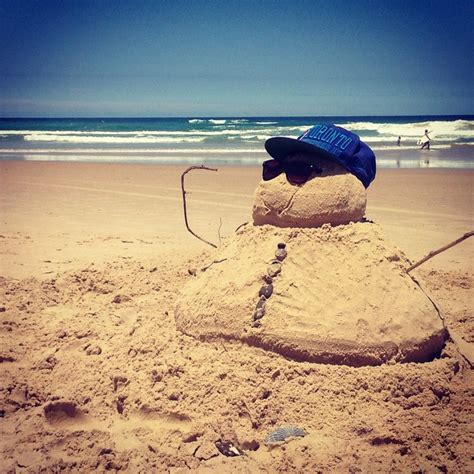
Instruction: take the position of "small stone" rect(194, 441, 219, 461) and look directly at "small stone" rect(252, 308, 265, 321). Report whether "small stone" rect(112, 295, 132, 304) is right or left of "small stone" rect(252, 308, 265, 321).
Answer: left

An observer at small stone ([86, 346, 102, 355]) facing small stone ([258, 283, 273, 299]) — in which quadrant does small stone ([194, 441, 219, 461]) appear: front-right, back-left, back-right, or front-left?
front-right

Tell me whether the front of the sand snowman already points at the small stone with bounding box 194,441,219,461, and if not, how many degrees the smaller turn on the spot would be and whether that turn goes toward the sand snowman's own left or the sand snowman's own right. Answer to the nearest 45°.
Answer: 0° — it already faces it

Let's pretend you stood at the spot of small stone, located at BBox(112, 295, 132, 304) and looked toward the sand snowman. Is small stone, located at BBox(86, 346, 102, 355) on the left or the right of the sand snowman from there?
right

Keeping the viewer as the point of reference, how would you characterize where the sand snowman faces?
facing the viewer and to the left of the viewer

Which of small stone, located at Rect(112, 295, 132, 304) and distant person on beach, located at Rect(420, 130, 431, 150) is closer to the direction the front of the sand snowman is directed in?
the small stone

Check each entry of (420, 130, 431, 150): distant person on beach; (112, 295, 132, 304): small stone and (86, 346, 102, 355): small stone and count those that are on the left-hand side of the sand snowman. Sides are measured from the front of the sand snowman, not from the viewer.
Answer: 0

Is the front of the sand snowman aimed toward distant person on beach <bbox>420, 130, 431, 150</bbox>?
no

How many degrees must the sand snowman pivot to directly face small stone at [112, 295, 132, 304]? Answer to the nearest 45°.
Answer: approximately 90° to its right

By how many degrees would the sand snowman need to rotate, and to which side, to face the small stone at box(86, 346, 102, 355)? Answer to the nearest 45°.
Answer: approximately 45° to its right
